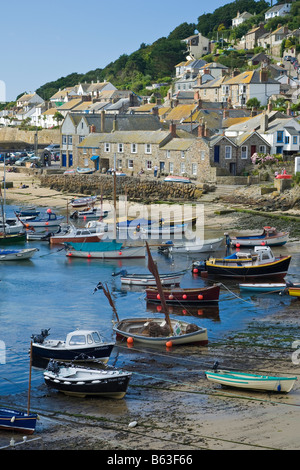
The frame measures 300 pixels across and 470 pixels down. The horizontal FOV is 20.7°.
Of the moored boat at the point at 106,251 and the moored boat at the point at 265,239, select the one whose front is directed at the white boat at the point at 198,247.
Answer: the moored boat at the point at 106,251

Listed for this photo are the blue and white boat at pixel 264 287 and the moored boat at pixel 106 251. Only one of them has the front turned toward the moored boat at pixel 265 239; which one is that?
the moored boat at pixel 106 251

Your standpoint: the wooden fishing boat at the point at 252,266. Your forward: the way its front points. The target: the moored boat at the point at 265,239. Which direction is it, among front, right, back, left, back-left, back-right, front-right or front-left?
left

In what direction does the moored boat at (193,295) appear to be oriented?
to the viewer's right

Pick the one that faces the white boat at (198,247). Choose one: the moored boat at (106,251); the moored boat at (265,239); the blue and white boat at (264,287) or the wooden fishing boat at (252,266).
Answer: the moored boat at (106,251)

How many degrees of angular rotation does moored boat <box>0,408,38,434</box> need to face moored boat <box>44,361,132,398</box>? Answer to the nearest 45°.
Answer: approximately 45° to its left
